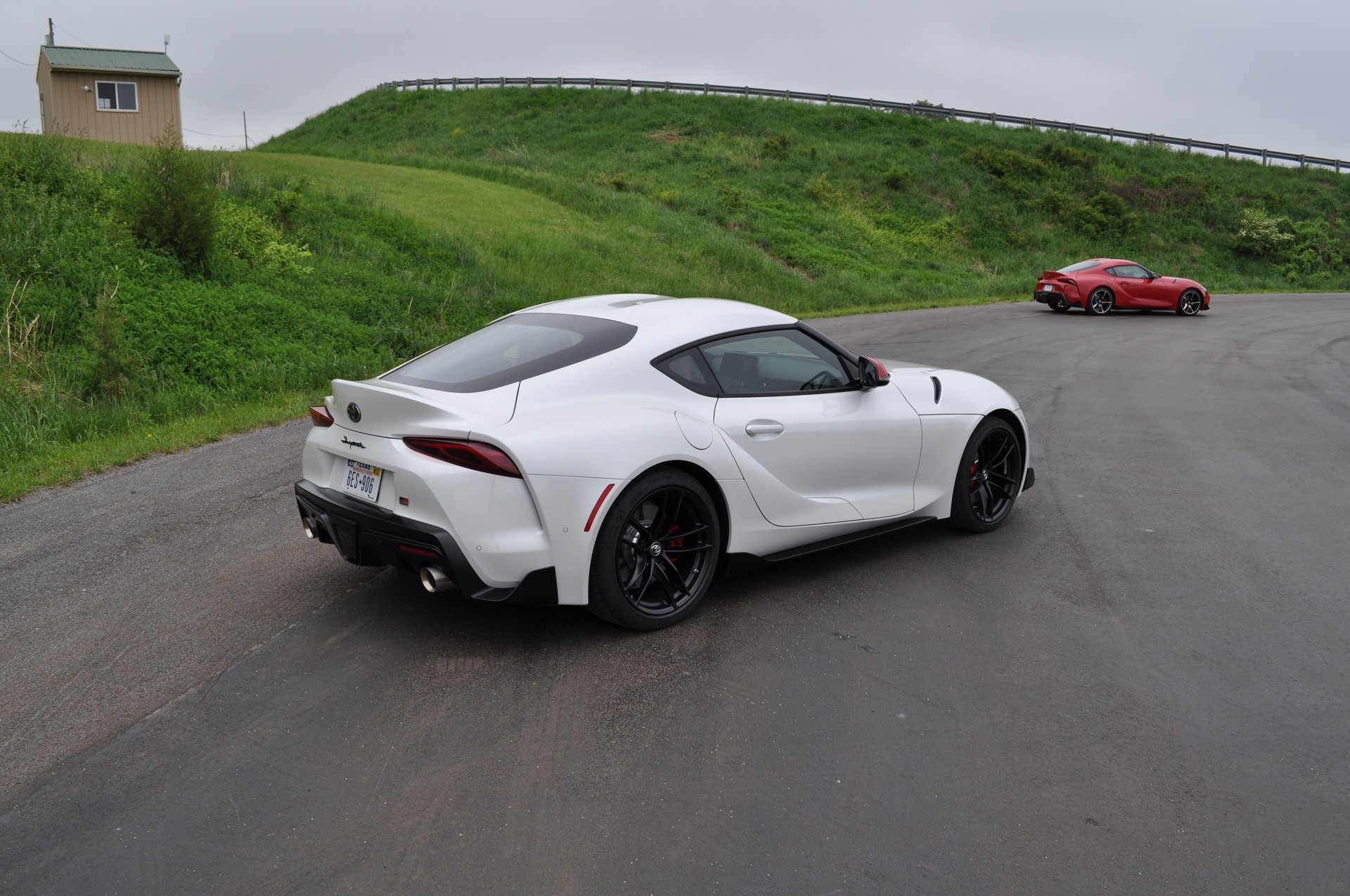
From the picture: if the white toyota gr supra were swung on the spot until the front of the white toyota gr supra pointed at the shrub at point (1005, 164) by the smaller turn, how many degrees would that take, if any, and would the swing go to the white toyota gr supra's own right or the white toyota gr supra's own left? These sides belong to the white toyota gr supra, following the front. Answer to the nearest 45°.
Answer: approximately 45° to the white toyota gr supra's own left

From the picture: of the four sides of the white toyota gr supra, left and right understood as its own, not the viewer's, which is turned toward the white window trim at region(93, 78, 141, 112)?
left

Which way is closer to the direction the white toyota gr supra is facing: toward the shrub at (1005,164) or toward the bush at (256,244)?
the shrub

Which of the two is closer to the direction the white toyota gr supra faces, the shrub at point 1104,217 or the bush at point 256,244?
the shrub

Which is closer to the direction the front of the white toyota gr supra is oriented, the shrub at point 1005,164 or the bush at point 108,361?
the shrub

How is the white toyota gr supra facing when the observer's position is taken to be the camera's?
facing away from the viewer and to the right of the viewer

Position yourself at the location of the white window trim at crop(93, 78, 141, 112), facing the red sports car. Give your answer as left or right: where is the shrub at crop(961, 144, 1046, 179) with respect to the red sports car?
left

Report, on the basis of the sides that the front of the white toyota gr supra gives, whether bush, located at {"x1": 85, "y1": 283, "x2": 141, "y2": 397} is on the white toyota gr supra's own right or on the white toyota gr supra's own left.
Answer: on the white toyota gr supra's own left

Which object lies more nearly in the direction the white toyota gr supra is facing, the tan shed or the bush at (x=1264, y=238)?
the bush

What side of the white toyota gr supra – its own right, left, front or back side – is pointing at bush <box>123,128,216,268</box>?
left
